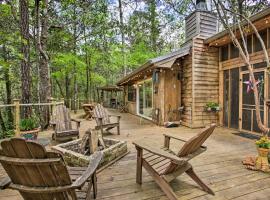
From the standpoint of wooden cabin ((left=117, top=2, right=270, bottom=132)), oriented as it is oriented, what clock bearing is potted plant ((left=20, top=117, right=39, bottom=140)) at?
The potted plant is roughly at 12 o'clock from the wooden cabin.

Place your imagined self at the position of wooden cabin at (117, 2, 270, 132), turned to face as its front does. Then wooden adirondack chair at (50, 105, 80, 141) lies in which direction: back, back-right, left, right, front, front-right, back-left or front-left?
front

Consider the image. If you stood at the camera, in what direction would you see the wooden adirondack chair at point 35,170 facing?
facing away from the viewer and to the right of the viewer

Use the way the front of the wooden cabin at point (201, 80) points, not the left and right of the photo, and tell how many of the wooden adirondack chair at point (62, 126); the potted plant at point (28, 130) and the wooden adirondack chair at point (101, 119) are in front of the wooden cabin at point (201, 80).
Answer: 3

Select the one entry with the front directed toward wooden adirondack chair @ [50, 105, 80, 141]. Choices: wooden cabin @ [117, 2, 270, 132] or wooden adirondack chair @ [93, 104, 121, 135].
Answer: the wooden cabin

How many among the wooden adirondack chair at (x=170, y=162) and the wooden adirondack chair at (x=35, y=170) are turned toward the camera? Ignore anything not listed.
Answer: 0

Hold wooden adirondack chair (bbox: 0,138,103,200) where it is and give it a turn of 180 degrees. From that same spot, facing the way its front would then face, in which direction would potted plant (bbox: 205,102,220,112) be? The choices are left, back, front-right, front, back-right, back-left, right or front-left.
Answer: back

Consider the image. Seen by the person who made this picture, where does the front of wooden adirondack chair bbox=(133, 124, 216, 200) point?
facing away from the viewer and to the left of the viewer

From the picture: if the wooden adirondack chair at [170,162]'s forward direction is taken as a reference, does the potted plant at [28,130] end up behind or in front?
in front

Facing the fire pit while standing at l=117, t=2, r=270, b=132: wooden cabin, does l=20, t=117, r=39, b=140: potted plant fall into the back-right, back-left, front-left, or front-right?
front-right

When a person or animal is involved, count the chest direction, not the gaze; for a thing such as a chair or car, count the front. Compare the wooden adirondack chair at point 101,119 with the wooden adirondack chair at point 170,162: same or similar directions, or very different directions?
very different directions

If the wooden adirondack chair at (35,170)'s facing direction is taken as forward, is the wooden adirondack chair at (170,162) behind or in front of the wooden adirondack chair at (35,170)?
in front

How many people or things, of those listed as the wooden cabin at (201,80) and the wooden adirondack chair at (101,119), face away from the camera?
0

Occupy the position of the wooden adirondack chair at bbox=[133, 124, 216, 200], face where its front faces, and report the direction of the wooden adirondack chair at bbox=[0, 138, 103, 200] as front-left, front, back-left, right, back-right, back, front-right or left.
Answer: left

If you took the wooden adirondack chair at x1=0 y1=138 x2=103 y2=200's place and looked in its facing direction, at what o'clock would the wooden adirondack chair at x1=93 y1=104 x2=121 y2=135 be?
the wooden adirondack chair at x1=93 y1=104 x2=121 y2=135 is roughly at 11 o'clock from the wooden adirondack chair at x1=0 y1=138 x2=103 y2=200.
